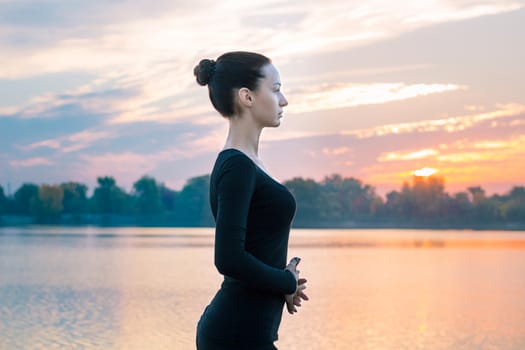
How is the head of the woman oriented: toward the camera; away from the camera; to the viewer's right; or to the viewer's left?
to the viewer's right

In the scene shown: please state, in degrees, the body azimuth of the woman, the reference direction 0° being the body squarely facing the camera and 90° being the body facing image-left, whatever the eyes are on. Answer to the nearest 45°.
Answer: approximately 270°
